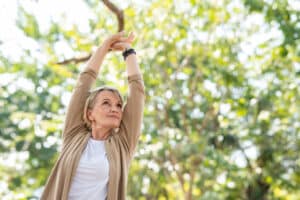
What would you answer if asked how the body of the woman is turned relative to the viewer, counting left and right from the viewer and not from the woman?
facing the viewer
